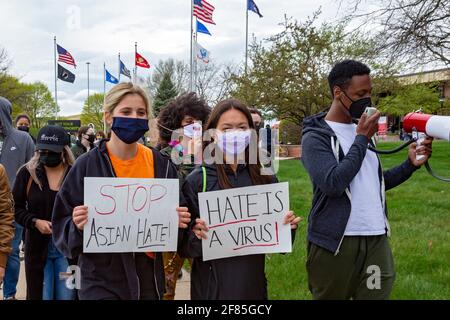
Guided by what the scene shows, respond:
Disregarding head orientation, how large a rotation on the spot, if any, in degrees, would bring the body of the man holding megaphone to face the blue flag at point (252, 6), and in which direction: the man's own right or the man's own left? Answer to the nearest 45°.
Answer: approximately 135° to the man's own left

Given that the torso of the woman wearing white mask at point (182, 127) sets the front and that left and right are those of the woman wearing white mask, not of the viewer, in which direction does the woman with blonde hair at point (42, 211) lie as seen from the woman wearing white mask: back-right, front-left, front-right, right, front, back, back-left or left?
back-right

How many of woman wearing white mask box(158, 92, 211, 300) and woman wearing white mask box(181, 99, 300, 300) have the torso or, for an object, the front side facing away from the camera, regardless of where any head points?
0

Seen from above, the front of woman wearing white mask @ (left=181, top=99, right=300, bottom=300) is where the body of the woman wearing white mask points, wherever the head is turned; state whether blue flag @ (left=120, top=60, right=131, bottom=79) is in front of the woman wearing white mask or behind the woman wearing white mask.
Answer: behind

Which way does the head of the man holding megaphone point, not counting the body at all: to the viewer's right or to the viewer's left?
to the viewer's right

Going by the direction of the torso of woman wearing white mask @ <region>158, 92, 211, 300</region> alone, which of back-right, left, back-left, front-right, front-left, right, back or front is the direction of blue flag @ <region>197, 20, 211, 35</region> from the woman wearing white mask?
back-left

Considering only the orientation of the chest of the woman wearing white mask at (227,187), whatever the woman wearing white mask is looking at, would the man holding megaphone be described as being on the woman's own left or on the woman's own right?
on the woman's own left

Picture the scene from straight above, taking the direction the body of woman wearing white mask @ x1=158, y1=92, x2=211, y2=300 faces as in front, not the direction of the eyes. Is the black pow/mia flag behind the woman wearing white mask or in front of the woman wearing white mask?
behind

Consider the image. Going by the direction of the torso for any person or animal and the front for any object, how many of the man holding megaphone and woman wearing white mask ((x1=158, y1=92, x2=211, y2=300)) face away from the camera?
0
